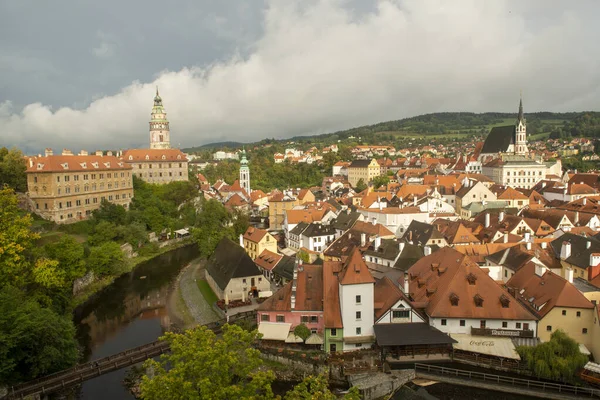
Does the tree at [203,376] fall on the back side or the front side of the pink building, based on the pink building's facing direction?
on the front side

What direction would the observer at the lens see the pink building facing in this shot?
facing the viewer

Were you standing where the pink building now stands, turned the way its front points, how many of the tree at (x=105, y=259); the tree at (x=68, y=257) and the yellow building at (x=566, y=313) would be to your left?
1

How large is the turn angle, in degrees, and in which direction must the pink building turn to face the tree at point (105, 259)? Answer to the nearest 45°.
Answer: approximately 135° to its right

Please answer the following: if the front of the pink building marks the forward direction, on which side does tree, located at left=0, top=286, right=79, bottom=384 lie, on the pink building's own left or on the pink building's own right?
on the pink building's own right

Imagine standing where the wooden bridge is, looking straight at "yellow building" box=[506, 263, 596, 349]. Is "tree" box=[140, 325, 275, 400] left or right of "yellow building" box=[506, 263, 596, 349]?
right

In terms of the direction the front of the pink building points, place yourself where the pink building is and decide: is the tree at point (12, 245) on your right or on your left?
on your right

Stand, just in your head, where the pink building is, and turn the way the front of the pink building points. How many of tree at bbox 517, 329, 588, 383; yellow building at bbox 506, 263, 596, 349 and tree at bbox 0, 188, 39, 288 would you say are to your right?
1

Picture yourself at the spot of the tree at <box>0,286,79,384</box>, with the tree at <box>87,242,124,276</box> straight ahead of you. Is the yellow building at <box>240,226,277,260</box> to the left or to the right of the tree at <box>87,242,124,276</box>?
right

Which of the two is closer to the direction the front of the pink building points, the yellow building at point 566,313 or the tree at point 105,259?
the yellow building

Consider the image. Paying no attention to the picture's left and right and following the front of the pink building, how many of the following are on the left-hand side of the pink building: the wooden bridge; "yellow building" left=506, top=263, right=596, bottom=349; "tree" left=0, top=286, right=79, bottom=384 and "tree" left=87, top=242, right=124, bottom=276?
1

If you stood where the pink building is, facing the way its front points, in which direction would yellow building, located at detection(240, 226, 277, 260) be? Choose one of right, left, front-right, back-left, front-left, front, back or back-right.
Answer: back

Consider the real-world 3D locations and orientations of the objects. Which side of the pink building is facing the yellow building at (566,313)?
left

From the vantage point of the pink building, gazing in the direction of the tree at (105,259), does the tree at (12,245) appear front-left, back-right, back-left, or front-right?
front-left

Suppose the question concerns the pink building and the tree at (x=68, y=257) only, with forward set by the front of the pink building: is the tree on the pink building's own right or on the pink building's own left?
on the pink building's own right

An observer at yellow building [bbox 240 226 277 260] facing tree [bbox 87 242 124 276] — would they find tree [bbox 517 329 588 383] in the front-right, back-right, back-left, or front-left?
back-left
